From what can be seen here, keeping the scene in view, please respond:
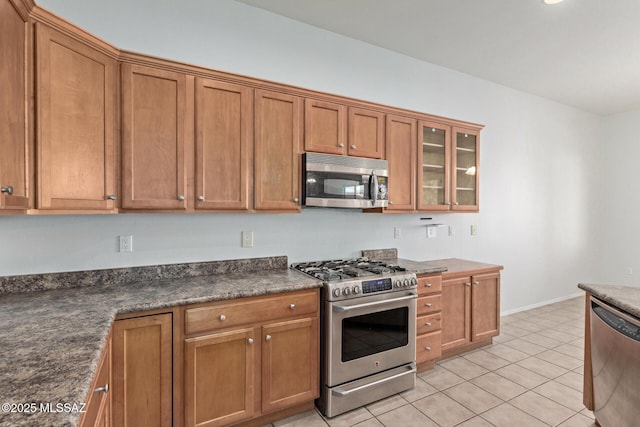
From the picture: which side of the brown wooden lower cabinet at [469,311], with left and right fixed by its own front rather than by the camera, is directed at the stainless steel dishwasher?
front

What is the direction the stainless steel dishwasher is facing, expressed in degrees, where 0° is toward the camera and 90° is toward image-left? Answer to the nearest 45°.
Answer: approximately 45°

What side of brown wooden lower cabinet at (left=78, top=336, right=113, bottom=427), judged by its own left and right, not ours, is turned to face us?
right

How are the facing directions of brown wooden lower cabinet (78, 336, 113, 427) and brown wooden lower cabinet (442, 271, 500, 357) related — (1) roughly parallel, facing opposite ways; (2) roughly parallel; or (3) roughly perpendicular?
roughly perpendicular

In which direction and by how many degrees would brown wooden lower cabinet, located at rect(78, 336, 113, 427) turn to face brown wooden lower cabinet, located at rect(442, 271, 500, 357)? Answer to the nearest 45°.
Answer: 0° — it already faces it

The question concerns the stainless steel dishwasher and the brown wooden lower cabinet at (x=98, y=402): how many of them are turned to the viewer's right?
1

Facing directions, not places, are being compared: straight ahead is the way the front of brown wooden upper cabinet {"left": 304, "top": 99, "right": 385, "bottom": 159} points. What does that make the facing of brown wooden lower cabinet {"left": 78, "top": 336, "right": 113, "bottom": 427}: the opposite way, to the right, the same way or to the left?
to the left

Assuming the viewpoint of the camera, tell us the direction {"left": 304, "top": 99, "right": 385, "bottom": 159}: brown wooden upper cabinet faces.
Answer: facing the viewer and to the right of the viewer

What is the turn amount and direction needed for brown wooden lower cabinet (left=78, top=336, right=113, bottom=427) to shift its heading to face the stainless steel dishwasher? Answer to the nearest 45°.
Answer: approximately 45° to its right

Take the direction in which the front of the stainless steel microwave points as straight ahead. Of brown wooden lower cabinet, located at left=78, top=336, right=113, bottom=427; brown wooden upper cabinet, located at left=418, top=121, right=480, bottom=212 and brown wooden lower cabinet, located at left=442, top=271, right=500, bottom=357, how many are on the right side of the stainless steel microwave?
1

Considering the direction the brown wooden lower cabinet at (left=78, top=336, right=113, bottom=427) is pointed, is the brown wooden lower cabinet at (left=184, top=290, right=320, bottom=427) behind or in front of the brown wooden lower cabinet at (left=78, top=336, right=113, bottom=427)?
in front

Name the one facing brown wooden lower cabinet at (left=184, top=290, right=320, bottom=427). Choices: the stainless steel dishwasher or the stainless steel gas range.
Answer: the stainless steel dishwasher

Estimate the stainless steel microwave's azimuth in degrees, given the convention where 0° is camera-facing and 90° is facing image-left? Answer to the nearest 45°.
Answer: approximately 315°

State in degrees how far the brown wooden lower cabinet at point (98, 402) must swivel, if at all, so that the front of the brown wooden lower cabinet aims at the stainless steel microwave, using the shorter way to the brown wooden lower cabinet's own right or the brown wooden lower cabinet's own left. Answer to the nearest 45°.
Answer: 0° — it already faces it

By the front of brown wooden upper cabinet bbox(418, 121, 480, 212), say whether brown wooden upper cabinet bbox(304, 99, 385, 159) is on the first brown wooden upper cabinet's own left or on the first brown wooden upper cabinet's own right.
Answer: on the first brown wooden upper cabinet's own right

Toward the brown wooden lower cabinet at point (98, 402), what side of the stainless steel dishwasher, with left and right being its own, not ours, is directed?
front
